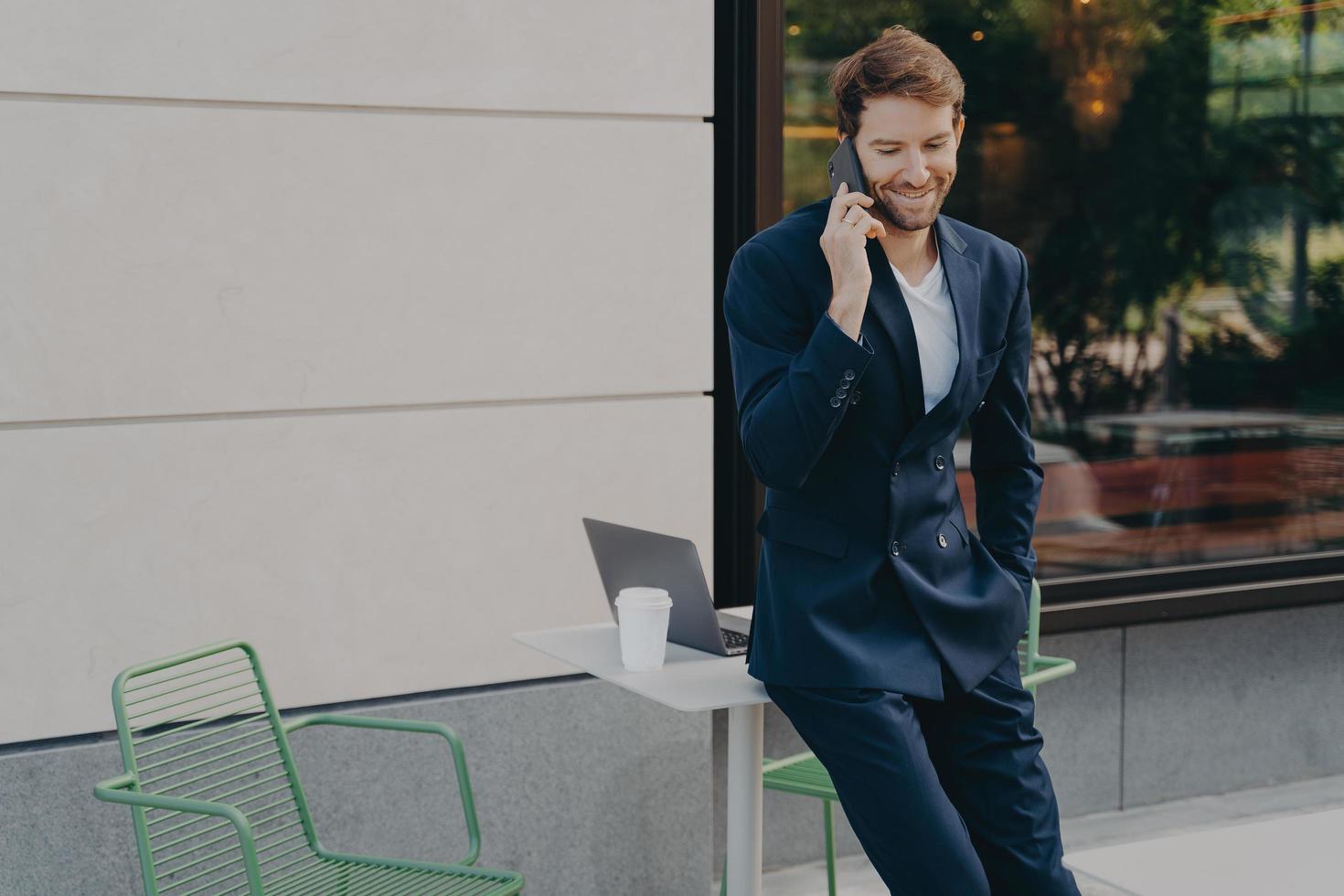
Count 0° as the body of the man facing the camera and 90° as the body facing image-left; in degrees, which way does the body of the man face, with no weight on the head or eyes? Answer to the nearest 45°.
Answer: approximately 315°

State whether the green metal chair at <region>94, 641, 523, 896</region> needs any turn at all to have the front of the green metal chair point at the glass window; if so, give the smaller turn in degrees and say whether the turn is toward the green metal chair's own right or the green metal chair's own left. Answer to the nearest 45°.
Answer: approximately 90° to the green metal chair's own left

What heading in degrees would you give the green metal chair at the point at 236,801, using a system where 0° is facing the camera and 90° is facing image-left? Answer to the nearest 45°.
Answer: approximately 315°

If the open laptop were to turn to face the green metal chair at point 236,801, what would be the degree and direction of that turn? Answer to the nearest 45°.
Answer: approximately 135° to its left

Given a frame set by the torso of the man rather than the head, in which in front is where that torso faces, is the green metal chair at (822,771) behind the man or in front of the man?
behind

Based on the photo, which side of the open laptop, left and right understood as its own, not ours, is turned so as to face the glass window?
front

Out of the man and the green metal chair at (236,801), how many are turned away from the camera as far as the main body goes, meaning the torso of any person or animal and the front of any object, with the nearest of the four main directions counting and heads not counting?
0

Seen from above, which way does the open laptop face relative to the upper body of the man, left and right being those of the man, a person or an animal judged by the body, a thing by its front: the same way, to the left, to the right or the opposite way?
to the left

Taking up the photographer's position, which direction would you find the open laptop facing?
facing away from the viewer and to the right of the viewer

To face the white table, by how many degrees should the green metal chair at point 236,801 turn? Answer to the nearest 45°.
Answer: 0° — it already faces it

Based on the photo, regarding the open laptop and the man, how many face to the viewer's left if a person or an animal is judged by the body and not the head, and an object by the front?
0
